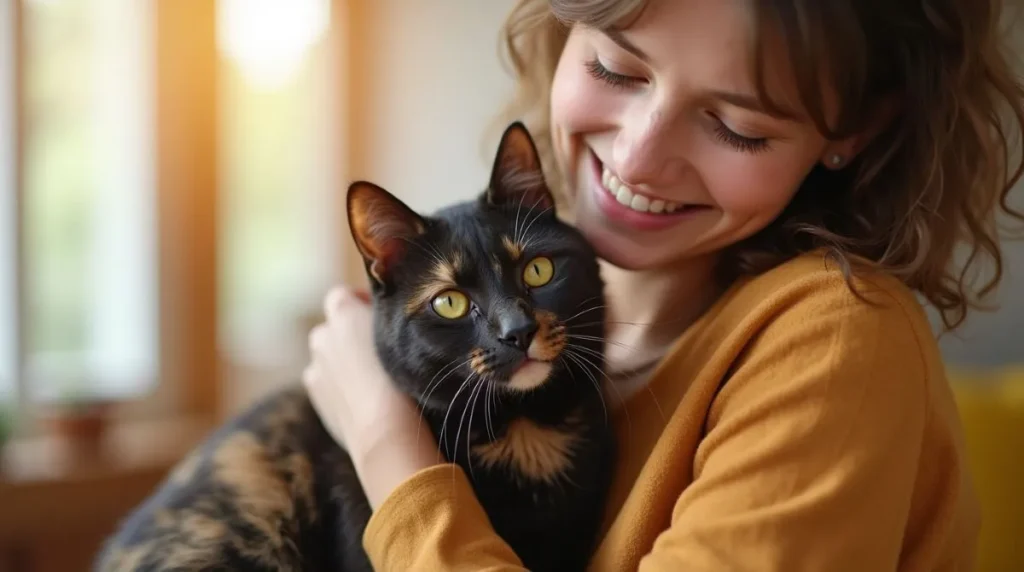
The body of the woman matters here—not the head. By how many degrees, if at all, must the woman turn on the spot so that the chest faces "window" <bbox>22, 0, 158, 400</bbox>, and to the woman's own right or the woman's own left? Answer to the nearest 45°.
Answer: approximately 90° to the woman's own right

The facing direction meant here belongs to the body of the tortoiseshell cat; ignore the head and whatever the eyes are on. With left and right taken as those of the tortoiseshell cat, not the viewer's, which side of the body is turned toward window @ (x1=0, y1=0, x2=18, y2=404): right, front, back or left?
back

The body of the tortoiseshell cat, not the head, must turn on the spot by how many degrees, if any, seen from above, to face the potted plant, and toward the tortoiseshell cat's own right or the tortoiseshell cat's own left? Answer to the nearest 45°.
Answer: approximately 180°

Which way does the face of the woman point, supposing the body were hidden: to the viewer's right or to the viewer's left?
to the viewer's left

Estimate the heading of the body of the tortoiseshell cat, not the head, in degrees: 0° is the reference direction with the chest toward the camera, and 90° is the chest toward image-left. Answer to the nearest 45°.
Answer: approximately 315°

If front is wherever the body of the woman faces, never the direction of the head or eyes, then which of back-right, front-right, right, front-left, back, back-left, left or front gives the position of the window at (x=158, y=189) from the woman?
right

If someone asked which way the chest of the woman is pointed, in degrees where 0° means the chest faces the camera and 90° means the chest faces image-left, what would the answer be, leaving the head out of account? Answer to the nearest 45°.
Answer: approximately 45°
